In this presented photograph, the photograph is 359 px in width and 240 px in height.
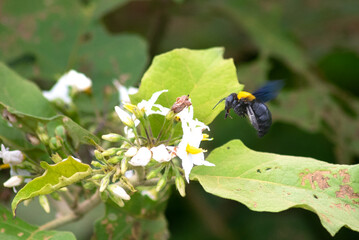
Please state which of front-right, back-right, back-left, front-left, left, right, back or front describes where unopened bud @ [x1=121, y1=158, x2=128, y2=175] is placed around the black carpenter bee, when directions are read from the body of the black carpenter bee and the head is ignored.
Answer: front-left

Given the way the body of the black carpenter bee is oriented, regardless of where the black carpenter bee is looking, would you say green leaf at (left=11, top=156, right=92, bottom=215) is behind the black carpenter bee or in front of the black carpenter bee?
in front

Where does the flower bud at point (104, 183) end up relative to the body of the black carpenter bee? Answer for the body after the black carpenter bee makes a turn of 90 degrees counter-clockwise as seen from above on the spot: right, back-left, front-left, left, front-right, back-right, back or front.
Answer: front-right

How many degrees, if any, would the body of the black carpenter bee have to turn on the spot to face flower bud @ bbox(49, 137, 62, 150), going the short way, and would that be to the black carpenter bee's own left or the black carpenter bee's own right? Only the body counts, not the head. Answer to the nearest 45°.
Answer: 0° — it already faces it

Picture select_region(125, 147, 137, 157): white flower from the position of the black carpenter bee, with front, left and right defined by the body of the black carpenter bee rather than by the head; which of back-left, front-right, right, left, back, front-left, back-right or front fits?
front-left

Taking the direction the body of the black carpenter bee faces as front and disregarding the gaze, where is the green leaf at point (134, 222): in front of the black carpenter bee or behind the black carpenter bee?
in front

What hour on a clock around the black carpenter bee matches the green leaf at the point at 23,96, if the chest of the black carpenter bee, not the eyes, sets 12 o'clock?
The green leaf is roughly at 12 o'clock from the black carpenter bee.

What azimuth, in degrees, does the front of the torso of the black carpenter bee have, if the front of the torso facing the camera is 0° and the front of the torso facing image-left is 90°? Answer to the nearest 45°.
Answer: approximately 90°

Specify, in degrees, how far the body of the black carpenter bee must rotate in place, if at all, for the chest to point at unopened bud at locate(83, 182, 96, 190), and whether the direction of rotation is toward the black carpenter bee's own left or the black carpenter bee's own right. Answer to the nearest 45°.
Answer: approximately 45° to the black carpenter bee's own left

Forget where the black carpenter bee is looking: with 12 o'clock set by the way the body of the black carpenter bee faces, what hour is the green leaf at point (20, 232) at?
The green leaf is roughly at 11 o'clock from the black carpenter bee.
